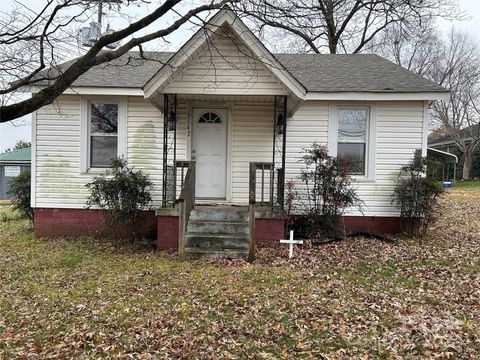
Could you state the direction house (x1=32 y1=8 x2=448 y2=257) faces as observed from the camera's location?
facing the viewer

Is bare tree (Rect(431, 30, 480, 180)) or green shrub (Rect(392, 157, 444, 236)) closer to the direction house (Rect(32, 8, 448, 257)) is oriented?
the green shrub

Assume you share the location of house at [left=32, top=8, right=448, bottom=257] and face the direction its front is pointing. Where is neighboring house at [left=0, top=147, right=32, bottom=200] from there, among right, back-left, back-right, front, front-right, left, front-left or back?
back-right

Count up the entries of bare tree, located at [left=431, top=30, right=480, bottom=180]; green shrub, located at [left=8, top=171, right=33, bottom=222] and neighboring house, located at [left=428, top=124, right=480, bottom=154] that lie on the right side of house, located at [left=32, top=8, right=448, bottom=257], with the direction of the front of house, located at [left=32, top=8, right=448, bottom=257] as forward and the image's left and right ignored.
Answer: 1

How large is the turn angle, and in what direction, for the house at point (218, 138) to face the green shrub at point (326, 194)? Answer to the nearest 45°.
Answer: approximately 90° to its left

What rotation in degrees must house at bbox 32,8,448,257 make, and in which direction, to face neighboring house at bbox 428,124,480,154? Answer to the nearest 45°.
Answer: approximately 135° to its left

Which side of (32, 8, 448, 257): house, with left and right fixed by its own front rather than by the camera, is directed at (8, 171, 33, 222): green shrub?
right

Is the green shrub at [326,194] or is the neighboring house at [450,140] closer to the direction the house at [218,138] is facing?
the green shrub

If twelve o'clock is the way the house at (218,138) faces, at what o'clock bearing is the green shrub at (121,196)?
The green shrub is roughly at 2 o'clock from the house.

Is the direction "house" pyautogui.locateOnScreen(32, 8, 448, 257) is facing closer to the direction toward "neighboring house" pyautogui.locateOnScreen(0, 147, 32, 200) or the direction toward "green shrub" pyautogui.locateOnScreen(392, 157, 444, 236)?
the green shrub

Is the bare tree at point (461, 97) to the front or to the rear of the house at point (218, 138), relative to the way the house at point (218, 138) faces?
to the rear
